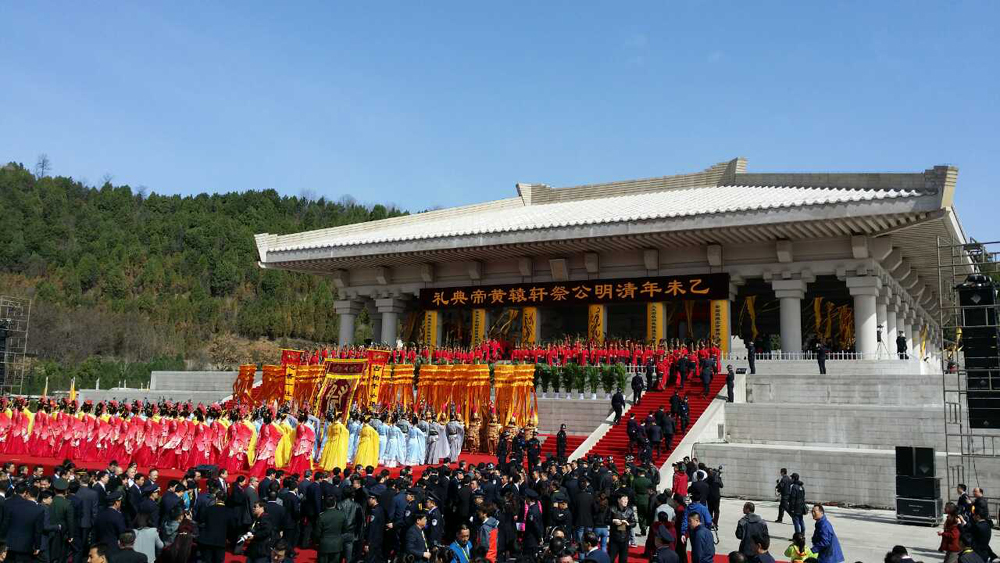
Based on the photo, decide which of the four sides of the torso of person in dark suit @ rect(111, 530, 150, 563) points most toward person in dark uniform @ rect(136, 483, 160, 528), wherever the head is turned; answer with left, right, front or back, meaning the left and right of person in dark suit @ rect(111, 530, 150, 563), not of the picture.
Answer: front

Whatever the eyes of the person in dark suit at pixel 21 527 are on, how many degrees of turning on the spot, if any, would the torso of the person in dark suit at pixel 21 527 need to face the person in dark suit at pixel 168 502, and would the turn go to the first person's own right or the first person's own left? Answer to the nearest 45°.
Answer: approximately 90° to the first person's own right

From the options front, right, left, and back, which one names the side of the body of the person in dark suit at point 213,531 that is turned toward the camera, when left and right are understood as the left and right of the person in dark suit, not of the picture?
back

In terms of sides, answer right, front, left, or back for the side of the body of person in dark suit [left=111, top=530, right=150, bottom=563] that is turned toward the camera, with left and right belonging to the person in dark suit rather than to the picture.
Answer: back

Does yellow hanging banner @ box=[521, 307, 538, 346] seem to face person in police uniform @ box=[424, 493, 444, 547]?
yes

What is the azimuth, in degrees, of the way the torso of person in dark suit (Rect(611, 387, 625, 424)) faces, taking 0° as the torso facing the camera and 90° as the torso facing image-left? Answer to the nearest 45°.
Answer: approximately 225°

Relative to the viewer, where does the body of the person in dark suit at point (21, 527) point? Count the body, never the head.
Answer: away from the camera
